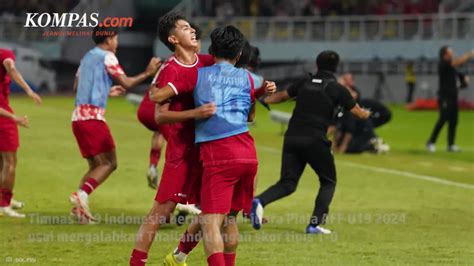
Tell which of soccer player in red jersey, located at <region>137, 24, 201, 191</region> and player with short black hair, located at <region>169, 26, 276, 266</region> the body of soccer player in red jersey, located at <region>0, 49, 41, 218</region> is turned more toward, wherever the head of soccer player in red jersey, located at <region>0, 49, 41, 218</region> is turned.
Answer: the soccer player in red jersey

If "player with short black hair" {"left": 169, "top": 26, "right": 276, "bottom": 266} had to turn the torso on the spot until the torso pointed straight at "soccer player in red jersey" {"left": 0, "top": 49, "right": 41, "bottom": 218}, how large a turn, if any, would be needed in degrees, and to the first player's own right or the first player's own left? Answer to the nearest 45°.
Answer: approximately 45° to the first player's own left

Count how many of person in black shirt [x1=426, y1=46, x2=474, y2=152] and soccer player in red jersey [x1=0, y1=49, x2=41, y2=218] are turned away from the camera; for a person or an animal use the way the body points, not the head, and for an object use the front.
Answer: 0

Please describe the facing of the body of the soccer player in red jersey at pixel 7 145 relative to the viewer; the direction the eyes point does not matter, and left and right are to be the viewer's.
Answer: facing to the right of the viewer

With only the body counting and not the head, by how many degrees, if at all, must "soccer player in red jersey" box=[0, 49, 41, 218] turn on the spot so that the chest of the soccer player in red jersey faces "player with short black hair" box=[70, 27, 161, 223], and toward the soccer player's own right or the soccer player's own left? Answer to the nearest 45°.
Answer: approximately 45° to the soccer player's own right

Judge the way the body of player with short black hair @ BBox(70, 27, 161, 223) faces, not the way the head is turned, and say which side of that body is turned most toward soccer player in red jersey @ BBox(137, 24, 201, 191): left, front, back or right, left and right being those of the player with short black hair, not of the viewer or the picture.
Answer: front

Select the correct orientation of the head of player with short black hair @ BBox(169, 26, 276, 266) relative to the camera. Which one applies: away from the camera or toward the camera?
away from the camera

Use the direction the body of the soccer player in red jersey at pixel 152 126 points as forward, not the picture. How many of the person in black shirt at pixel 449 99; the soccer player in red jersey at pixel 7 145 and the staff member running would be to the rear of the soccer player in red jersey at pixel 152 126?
1

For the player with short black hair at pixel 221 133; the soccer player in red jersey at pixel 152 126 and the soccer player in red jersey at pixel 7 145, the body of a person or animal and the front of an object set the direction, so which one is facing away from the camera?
the player with short black hair

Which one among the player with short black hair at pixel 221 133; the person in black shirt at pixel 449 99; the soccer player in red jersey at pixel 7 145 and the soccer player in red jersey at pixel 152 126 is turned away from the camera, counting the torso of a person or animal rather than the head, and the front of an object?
the player with short black hair
